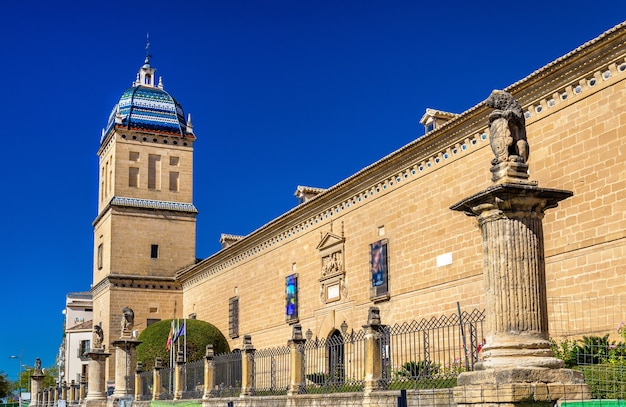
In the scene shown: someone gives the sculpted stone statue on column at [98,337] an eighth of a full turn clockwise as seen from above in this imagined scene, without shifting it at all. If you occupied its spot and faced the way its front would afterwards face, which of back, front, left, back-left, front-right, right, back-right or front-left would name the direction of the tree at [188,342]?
back-right

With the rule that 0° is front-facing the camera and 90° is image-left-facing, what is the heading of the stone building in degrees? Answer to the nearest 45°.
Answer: approximately 45°

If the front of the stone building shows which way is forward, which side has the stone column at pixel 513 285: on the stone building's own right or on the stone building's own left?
on the stone building's own left

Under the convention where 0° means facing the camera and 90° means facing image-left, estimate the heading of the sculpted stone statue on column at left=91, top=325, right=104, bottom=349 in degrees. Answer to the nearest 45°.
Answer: approximately 45°

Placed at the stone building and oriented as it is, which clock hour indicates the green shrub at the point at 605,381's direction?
The green shrub is roughly at 10 o'clock from the stone building.

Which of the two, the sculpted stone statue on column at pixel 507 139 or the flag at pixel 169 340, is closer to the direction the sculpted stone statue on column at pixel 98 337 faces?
the sculpted stone statue on column
